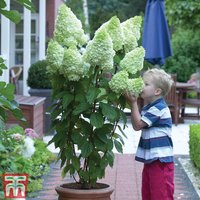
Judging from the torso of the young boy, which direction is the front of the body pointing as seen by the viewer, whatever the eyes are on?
to the viewer's left

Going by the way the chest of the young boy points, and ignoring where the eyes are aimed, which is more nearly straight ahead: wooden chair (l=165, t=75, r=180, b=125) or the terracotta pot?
the terracotta pot

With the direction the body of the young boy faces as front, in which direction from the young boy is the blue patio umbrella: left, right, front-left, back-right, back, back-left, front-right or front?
right

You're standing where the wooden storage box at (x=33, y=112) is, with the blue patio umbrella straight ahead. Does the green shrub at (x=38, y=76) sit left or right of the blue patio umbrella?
left

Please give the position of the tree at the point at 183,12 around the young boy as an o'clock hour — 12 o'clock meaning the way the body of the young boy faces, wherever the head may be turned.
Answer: The tree is roughly at 3 o'clock from the young boy.

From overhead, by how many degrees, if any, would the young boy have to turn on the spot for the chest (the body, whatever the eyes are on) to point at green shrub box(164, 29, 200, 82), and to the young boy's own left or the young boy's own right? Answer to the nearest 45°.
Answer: approximately 90° to the young boy's own right

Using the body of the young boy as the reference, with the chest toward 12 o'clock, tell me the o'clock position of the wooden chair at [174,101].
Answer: The wooden chair is roughly at 3 o'clock from the young boy.

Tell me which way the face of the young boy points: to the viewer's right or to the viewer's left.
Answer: to the viewer's left

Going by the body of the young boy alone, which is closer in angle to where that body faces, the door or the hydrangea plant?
the hydrangea plant

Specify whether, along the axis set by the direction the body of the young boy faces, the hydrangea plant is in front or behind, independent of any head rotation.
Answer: in front
